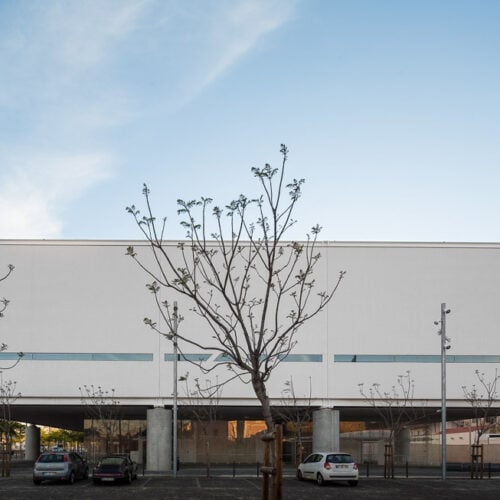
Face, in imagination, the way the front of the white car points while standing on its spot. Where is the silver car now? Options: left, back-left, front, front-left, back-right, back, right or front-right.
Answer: front-left

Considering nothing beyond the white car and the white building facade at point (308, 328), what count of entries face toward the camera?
1

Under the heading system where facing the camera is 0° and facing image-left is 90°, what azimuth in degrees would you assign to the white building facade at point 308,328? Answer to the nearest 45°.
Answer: approximately 0°

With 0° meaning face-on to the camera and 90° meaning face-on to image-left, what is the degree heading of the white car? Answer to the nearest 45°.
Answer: approximately 135°

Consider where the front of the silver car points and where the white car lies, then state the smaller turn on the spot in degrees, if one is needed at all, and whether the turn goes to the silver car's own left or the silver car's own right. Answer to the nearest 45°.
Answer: approximately 45° to the silver car's own right

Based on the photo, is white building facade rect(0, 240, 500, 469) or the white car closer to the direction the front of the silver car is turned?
the white building facade

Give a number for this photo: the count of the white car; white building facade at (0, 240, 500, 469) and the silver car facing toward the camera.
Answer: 1

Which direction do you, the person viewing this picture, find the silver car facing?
facing away from the viewer and to the right of the viewer

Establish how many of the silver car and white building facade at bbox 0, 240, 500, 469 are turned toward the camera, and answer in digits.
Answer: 1

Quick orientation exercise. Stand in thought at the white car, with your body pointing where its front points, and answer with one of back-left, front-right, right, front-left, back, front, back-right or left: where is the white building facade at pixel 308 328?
front-right

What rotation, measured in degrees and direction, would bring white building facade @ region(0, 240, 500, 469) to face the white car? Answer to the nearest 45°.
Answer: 0° — it already faces it

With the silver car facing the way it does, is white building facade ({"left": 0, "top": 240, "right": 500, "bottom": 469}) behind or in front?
in front
